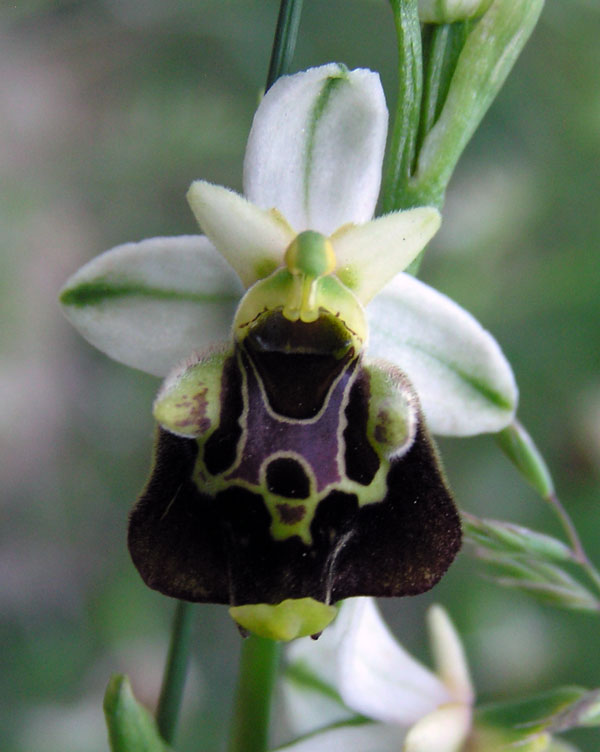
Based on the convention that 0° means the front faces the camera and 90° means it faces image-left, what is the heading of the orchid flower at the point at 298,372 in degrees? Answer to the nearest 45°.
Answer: approximately 0°
